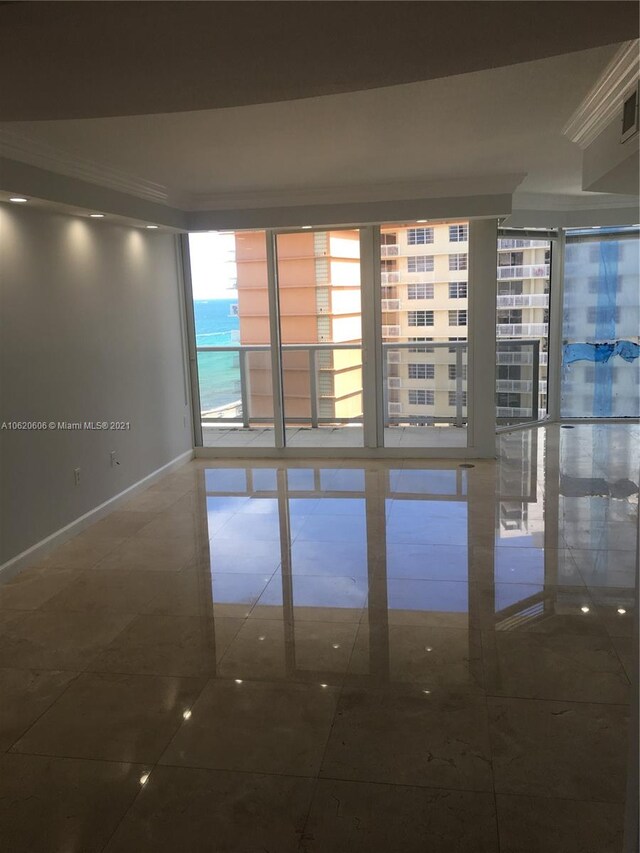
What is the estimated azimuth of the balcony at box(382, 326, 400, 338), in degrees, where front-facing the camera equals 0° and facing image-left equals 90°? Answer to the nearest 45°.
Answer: approximately 0°

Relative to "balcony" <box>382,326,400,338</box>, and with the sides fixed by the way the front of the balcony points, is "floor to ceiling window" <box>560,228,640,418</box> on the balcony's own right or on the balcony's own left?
on the balcony's own left

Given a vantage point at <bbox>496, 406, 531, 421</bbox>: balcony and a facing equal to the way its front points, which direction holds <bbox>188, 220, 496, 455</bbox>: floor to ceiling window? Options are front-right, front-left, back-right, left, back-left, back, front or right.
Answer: front-right

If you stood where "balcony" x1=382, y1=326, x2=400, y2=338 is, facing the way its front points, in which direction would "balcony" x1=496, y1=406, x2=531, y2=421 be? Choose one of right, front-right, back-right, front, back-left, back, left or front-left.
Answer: back-left

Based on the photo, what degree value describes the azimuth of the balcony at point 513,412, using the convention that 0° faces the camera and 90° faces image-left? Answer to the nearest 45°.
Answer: approximately 0°

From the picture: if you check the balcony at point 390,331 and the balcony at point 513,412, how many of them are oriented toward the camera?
2
